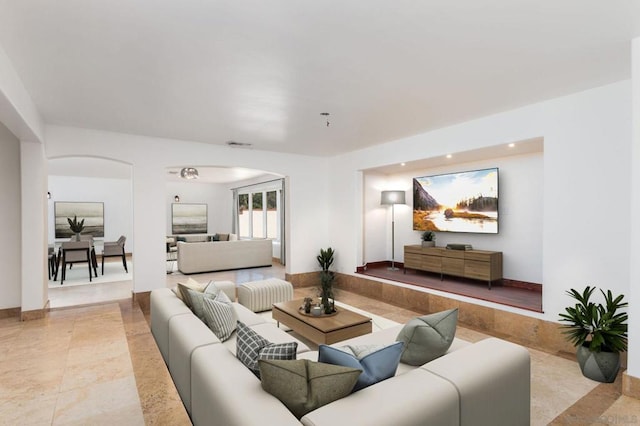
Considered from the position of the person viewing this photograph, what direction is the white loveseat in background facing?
facing away from the viewer

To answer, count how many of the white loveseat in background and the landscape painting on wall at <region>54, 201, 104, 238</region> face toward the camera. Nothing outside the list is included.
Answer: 1

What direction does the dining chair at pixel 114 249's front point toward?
to the viewer's left

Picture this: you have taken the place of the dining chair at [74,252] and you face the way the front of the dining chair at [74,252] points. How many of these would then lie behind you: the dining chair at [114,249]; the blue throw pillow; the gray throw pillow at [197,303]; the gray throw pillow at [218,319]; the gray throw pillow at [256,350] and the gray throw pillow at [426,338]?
5

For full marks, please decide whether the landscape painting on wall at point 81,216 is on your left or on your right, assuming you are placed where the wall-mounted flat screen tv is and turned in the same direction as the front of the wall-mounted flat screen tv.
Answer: on your right

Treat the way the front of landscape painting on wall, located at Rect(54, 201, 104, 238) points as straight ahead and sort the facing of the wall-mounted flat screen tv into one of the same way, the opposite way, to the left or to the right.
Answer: to the right

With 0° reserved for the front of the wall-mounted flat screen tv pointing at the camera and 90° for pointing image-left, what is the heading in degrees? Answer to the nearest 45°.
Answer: approximately 45°

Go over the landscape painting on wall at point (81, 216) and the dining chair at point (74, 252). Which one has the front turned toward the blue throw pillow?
the landscape painting on wall

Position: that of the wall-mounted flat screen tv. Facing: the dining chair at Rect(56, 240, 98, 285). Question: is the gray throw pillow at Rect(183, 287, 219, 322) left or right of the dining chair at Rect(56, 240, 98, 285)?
left

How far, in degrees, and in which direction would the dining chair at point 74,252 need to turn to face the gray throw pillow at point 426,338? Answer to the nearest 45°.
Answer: approximately 180°

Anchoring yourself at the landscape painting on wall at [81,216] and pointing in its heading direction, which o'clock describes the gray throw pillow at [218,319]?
The gray throw pillow is roughly at 12 o'clock from the landscape painting on wall.

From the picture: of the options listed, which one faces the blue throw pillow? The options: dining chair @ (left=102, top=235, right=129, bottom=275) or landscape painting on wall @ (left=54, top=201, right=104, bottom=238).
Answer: the landscape painting on wall

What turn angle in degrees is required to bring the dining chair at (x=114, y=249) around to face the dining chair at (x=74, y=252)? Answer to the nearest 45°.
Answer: approximately 45° to its left
